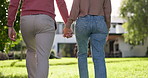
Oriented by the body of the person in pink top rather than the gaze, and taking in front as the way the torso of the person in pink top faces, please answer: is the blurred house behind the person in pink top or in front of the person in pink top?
in front

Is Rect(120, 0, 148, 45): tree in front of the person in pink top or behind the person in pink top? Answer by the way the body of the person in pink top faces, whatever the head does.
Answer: in front

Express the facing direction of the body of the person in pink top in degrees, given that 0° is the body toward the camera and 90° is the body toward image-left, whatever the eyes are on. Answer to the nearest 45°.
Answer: approximately 180°
